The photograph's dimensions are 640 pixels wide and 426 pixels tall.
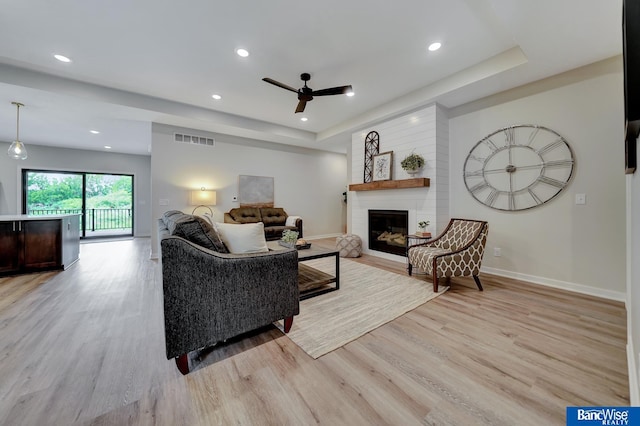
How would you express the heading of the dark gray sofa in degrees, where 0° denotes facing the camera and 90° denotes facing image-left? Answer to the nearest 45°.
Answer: approximately 225°

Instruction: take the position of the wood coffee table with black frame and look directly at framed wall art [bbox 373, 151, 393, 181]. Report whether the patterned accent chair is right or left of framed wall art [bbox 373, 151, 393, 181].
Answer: right

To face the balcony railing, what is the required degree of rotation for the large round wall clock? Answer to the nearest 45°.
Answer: approximately 45° to its right

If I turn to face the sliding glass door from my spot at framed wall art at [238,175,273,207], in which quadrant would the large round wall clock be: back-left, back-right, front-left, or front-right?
back-left

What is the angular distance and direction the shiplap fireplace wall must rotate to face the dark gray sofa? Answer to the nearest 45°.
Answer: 0° — it already faces it
